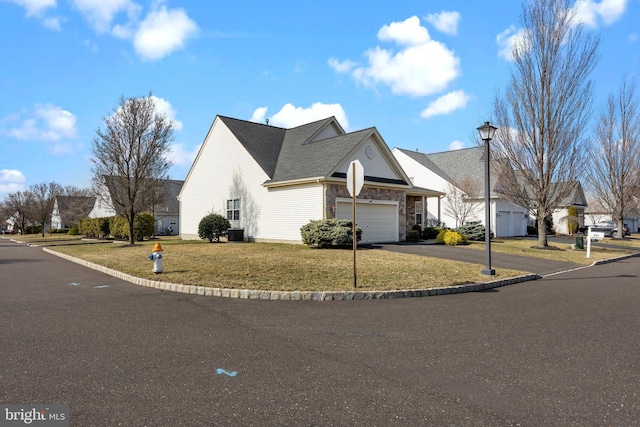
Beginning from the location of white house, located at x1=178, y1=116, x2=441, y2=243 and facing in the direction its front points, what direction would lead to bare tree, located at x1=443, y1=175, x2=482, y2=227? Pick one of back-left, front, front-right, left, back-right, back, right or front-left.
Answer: left

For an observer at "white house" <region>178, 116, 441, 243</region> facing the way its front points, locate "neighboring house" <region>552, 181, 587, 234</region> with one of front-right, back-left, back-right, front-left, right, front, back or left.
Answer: left

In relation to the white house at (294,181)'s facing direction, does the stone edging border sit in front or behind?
in front

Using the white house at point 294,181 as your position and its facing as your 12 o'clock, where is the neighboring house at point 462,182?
The neighboring house is roughly at 9 o'clock from the white house.

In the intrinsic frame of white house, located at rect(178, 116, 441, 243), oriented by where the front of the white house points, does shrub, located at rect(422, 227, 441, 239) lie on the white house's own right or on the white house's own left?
on the white house's own left

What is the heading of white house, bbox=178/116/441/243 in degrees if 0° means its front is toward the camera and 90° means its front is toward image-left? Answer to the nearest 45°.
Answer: approximately 315°

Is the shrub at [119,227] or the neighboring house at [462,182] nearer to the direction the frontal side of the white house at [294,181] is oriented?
the neighboring house

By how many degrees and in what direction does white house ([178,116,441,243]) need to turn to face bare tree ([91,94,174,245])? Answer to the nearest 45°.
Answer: approximately 135° to its right

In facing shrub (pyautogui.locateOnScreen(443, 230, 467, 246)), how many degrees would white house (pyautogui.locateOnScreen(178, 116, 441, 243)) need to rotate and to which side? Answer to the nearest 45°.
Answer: approximately 45° to its left
